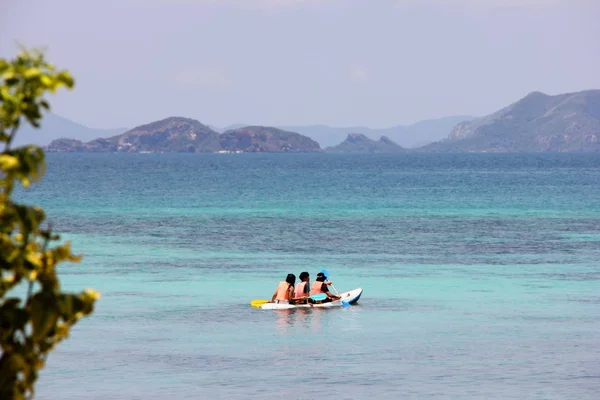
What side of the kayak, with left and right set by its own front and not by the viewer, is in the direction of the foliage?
right

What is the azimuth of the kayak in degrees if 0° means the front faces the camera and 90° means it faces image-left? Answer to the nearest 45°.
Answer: approximately 270°
